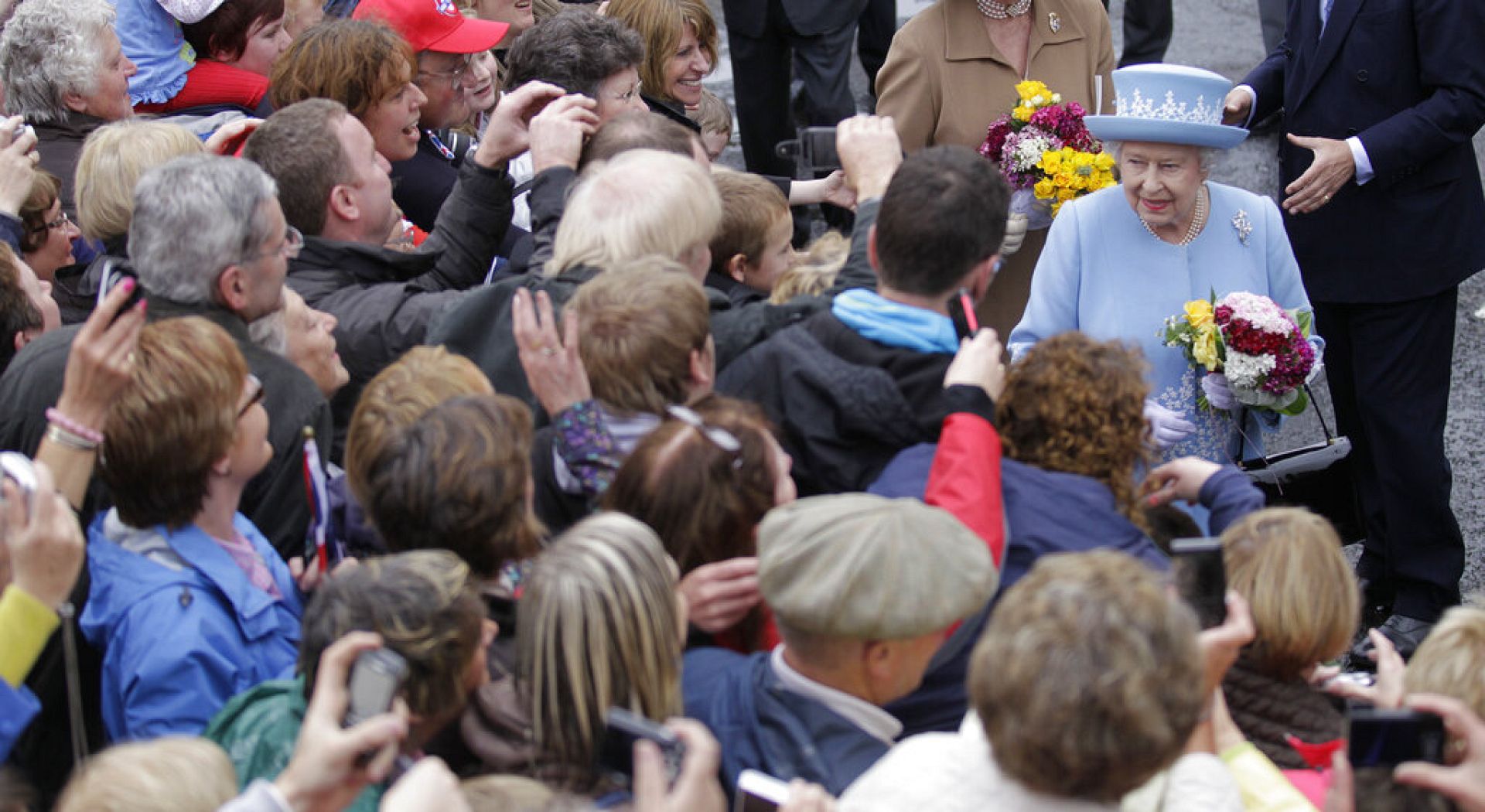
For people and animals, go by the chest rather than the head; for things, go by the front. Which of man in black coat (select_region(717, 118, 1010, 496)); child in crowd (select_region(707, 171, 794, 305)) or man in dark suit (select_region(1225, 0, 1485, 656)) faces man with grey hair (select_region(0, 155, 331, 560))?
the man in dark suit

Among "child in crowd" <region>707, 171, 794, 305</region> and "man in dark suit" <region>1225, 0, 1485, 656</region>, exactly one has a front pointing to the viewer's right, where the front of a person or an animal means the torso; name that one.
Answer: the child in crowd

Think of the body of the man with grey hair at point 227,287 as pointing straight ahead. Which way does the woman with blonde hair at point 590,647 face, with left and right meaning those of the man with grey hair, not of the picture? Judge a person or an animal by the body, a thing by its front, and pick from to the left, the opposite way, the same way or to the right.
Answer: the same way

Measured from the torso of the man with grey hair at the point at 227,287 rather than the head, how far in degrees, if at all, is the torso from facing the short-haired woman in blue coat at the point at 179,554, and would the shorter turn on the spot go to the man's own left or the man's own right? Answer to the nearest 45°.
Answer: approximately 135° to the man's own right

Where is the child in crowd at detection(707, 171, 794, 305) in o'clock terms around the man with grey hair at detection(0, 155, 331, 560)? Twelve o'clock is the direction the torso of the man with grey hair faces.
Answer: The child in crowd is roughly at 1 o'clock from the man with grey hair.

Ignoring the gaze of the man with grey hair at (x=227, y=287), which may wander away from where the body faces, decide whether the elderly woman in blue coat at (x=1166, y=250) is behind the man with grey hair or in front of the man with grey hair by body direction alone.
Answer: in front

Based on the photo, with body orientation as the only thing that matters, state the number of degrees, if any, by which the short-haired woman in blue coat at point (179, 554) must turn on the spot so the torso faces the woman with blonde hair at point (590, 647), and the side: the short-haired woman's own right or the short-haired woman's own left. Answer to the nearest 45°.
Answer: approximately 45° to the short-haired woman's own right

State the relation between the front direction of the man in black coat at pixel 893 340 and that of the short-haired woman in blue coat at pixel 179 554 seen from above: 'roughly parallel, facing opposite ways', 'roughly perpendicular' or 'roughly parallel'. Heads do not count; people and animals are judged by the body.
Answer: roughly parallel

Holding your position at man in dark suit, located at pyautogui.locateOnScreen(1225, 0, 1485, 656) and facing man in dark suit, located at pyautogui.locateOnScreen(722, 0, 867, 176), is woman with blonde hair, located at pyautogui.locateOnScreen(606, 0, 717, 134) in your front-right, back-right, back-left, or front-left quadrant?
front-left

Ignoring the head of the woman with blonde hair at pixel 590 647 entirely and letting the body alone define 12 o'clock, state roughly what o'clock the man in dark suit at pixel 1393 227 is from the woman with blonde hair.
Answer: The man in dark suit is roughly at 12 o'clock from the woman with blonde hair.

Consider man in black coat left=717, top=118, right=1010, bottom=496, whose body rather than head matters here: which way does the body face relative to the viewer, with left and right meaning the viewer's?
facing away from the viewer and to the right of the viewer

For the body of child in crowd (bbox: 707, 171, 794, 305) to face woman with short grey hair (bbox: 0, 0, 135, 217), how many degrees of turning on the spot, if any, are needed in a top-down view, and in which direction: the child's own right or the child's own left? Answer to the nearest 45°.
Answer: approximately 180°

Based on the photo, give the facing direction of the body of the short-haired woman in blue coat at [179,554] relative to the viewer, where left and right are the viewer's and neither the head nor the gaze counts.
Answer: facing to the right of the viewer

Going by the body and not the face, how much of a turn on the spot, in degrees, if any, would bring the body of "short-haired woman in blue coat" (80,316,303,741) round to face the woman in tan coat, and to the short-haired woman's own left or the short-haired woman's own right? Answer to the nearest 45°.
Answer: approximately 45° to the short-haired woman's own left

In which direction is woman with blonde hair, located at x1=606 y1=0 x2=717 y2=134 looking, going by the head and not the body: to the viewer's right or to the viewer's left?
to the viewer's right

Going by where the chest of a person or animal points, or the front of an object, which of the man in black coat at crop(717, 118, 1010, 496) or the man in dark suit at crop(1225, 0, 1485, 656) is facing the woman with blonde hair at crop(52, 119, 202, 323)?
the man in dark suit

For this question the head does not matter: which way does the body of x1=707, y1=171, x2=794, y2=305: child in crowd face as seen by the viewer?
to the viewer's right

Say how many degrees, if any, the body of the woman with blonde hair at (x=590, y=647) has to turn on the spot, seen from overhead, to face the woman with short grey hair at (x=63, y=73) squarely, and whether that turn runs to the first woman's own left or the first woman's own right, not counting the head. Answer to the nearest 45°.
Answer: approximately 90° to the first woman's own left

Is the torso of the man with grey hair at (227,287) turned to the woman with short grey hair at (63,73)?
no
